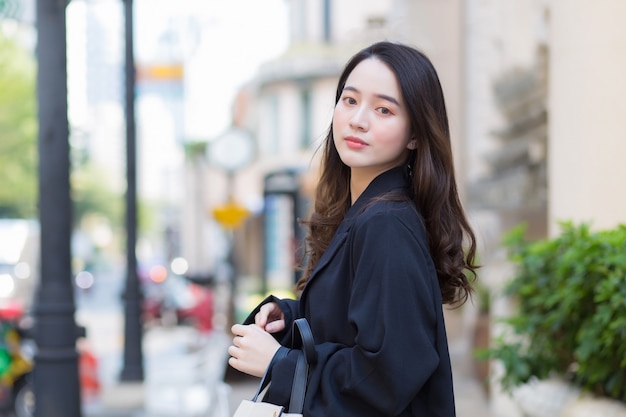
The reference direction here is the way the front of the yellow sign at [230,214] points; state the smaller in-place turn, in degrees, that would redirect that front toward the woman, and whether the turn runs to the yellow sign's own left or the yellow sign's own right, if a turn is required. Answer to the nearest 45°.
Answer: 0° — it already faces them

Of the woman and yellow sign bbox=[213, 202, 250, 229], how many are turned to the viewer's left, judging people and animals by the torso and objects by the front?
1

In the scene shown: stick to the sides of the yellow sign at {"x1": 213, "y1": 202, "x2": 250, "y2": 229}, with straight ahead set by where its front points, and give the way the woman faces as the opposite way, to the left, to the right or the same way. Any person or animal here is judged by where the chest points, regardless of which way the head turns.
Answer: to the right

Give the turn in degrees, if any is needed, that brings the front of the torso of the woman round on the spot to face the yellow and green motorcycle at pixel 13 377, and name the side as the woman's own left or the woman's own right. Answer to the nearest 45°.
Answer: approximately 45° to the woman's own right

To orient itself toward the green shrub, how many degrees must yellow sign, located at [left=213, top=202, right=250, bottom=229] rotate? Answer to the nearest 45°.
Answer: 0° — it already faces it

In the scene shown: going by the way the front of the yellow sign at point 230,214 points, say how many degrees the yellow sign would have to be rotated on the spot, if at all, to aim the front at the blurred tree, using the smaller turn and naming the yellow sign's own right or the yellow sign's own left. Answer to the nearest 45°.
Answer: approximately 135° to the yellow sign's own right

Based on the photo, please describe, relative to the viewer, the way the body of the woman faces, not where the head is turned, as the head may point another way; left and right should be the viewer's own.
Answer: facing to the left of the viewer

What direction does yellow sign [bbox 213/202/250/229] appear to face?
toward the camera

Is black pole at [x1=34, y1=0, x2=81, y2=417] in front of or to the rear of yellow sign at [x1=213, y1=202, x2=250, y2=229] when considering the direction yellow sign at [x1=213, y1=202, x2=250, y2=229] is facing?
in front
